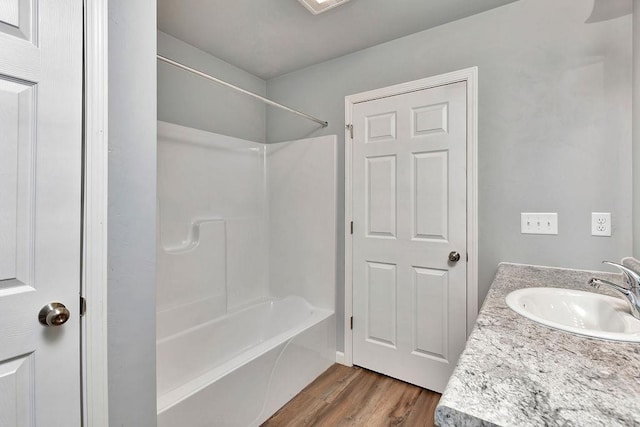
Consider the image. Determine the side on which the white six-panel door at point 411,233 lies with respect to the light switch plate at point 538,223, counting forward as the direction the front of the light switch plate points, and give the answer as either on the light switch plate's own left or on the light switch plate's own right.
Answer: on the light switch plate's own right

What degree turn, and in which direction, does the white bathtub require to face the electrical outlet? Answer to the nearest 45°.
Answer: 0° — it already faces it

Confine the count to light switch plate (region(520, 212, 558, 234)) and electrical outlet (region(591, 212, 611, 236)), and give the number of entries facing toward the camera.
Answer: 2

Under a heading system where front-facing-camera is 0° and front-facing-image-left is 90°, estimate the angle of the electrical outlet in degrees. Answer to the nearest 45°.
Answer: approximately 0°

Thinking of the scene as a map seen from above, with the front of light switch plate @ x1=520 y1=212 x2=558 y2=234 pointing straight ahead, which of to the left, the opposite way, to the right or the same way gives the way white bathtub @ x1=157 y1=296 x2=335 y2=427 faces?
to the left

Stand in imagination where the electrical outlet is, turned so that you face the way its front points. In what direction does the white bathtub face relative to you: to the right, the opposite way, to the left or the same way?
to the left

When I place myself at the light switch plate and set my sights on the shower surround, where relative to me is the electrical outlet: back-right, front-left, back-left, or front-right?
back-left

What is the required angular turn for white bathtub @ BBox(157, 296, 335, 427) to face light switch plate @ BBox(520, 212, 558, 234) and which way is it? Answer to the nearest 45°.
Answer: approximately 45° to its left

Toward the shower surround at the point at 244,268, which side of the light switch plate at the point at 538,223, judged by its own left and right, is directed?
right

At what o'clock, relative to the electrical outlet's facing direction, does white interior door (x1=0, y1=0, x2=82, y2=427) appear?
The white interior door is roughly at 1 o'clock from the electrical outlet.

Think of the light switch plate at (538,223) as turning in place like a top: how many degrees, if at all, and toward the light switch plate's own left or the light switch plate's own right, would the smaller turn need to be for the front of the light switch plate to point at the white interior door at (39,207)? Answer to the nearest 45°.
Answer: approximately 45° to the light switch plate's own right

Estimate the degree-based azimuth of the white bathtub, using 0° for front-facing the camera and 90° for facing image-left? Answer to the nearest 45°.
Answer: approximately 315°
